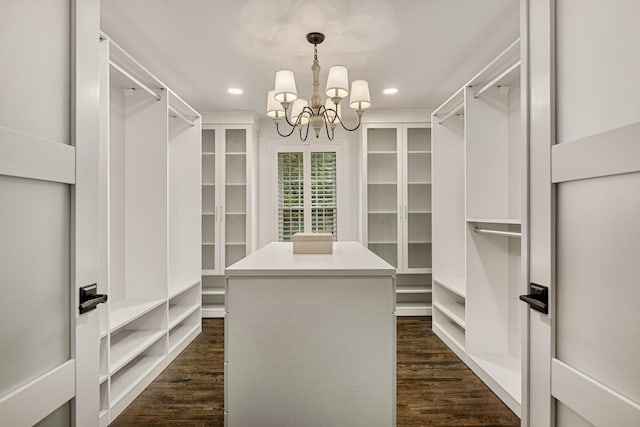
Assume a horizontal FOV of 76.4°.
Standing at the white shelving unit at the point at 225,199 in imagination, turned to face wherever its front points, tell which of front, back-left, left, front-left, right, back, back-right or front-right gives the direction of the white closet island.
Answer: front

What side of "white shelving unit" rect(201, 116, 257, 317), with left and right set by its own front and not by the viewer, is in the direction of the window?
left

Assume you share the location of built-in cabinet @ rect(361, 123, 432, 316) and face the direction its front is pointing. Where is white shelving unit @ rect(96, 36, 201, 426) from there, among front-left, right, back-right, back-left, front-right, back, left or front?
front-right

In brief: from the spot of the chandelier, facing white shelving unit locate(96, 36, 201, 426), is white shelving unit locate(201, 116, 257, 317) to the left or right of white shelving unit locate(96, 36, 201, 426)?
right

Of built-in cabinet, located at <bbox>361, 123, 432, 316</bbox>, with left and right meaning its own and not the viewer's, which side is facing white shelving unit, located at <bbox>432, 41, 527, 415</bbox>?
front

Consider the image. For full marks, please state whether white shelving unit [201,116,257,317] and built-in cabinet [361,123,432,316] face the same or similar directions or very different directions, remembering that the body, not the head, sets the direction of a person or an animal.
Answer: same or similar directions

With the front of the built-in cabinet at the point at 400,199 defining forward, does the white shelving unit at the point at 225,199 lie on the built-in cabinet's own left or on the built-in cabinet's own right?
on the built-in cabinet's own right

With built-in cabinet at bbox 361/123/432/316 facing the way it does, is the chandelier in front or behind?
in front

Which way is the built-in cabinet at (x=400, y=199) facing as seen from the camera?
toward the camera

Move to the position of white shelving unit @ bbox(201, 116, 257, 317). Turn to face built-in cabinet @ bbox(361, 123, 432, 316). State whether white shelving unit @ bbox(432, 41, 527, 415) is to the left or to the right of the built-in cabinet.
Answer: right

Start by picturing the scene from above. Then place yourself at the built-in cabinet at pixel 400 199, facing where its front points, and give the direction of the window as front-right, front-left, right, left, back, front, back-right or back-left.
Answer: right

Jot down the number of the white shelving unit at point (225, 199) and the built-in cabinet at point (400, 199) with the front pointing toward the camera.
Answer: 2

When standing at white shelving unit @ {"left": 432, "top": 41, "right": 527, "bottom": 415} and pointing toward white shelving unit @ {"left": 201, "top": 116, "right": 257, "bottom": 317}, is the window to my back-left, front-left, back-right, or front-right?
front-right

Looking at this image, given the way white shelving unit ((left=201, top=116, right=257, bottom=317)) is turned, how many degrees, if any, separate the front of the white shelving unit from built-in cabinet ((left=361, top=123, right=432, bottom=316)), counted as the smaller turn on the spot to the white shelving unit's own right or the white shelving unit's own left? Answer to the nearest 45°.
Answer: approximately 90° to the white shelving unit's own left

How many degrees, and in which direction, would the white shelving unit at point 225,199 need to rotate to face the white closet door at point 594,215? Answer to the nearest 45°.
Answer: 0° — it already faces it

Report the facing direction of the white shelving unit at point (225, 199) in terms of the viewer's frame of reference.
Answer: facing the viewer

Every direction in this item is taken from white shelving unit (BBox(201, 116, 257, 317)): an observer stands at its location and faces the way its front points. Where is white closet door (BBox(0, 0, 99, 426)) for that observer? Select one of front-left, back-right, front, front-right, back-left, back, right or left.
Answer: front

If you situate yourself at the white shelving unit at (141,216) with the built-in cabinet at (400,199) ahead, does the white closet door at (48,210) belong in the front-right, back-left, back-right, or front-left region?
back-right
